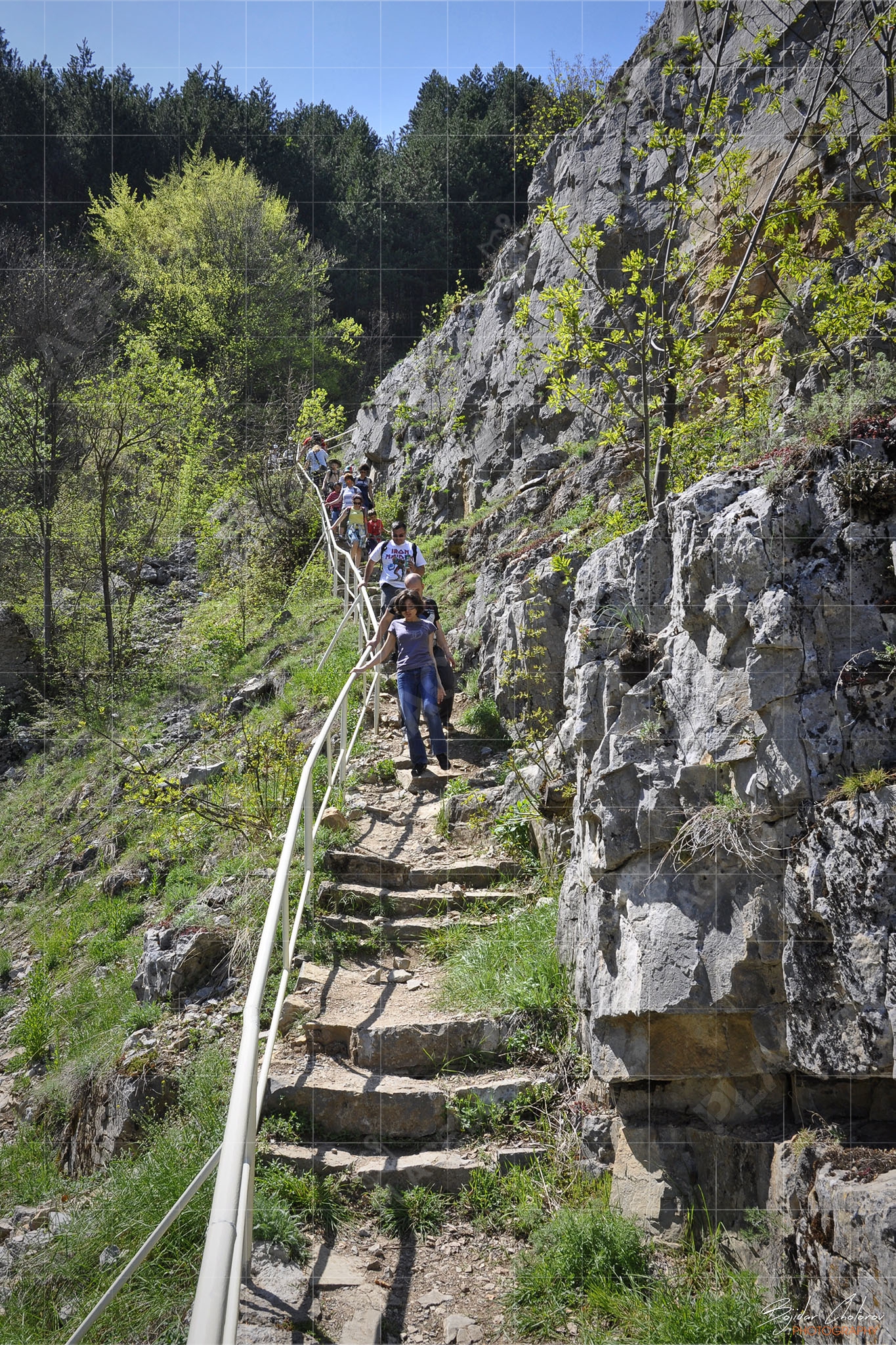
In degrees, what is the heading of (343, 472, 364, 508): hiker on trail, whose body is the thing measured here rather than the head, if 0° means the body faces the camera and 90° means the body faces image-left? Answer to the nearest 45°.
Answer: approximately 0°

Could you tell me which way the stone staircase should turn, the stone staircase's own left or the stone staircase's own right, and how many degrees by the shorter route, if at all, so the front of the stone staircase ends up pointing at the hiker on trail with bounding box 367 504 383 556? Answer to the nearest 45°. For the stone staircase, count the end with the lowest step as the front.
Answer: approximately 180°

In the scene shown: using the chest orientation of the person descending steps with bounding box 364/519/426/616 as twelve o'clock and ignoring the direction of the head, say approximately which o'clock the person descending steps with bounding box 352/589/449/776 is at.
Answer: the person descending steps with bounding box 352/589/449/776 is roughly at 12 o'clock from the person descending steps with bounding box 364/519/426/616.

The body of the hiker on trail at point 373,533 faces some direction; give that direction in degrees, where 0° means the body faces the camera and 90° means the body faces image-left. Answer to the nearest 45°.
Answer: approximately 0°

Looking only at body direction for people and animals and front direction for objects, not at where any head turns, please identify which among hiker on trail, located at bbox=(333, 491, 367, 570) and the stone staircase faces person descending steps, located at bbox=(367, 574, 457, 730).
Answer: the hiker on trail

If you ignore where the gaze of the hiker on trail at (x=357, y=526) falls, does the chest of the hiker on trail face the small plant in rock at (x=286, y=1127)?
yes
